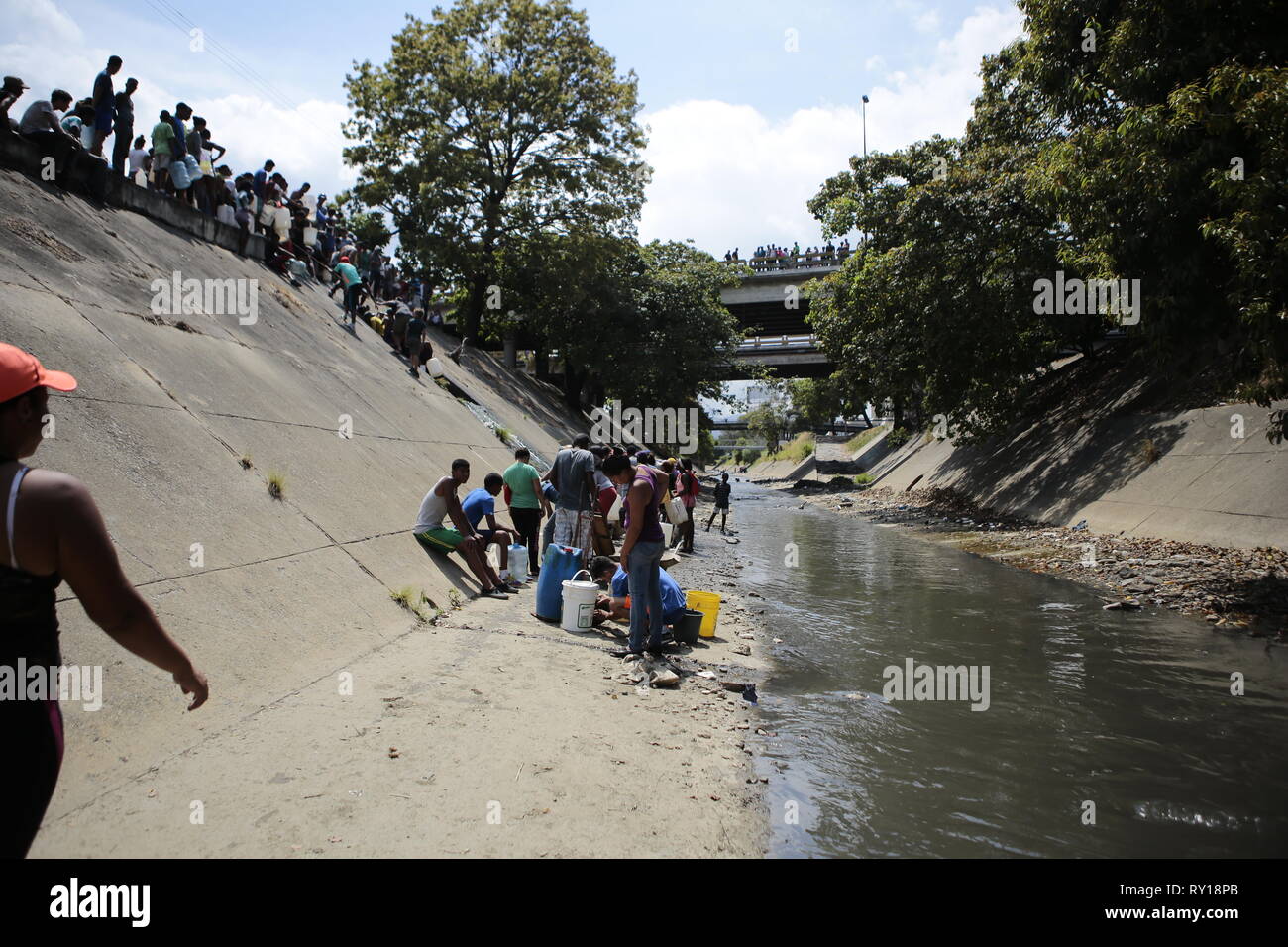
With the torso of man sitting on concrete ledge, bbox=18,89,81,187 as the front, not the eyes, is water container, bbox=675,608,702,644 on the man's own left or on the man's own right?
on the man's own right

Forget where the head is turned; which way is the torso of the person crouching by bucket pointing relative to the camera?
to the viewer's left

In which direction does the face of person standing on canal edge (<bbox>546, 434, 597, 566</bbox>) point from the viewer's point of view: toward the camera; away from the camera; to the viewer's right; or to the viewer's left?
away from the camera

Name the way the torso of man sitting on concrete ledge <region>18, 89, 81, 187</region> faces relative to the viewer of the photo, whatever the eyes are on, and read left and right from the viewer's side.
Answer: facing to the right of the viewer

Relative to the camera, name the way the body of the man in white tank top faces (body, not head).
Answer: to the viewer's right

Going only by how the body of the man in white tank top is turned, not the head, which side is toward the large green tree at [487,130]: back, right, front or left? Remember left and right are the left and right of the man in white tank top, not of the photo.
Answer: left

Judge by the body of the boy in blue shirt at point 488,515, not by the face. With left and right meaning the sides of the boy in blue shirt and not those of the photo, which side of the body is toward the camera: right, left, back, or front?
right

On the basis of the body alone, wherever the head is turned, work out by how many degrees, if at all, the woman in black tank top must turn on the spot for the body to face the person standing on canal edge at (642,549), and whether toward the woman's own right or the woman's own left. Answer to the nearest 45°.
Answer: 0° — they already face them

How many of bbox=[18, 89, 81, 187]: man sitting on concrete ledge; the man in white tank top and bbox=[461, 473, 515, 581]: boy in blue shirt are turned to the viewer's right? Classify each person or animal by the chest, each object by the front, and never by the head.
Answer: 3

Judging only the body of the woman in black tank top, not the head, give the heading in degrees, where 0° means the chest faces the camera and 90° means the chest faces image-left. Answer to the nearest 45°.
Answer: approximately 225°

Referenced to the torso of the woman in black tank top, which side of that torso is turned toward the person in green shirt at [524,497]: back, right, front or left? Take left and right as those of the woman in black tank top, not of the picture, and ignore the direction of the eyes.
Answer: front

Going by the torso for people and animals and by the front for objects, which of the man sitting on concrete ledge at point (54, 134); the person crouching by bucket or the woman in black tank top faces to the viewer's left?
the person crouching by bucket
